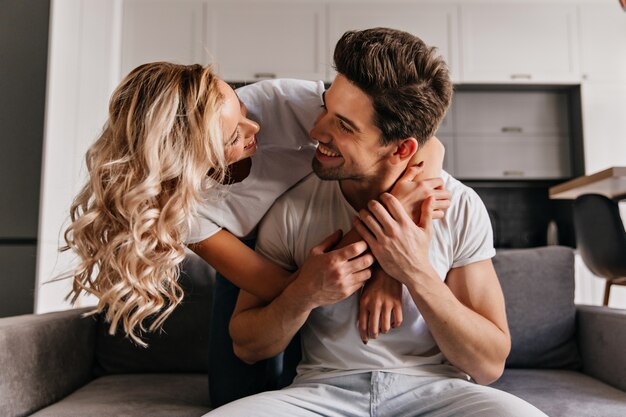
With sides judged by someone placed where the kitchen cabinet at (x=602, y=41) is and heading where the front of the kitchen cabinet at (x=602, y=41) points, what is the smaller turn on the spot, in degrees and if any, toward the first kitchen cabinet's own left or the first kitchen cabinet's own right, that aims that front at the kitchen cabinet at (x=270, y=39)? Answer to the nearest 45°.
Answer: approximately 45° to the first kitchen cabinet's own right

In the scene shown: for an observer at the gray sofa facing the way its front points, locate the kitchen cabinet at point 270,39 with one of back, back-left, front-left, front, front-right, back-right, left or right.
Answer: back

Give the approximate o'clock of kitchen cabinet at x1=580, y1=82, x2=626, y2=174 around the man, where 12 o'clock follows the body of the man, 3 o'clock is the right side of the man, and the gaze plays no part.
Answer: The kitchen cabinet is roughly at 7 o'clock from the man.

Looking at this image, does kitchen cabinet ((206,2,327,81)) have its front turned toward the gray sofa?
yes

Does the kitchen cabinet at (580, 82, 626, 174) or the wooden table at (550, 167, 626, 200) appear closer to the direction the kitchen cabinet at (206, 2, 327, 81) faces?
the wooden table

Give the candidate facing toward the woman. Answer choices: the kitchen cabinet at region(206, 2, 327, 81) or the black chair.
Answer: the kitchen cabinet

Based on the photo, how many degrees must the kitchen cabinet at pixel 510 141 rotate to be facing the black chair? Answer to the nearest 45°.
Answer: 0° — it already faces it

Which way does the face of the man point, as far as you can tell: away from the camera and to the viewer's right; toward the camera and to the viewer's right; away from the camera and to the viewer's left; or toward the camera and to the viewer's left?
toward the camera and to the viewer's left

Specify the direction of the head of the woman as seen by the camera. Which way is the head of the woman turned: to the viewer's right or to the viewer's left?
to the viewer's right

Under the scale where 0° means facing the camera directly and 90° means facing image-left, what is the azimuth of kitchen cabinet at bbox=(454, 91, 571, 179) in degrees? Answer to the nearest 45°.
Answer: approximately 0°
